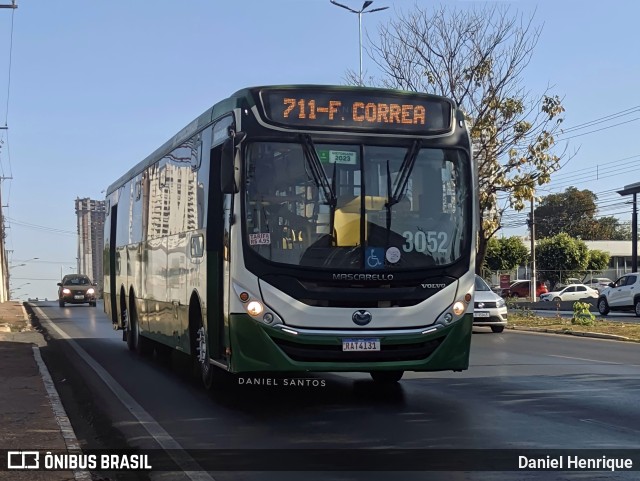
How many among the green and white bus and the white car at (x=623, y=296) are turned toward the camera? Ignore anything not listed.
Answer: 1

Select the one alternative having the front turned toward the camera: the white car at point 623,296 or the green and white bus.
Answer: the green and white bus

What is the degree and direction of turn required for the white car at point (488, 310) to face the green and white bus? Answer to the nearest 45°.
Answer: approximately 45° to its right

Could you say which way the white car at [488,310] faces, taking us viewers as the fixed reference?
facing the viewer and to the right of the viewer

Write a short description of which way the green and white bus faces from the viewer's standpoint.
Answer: facing the viewer

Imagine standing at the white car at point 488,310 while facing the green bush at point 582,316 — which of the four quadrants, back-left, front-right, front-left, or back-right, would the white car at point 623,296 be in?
front-left

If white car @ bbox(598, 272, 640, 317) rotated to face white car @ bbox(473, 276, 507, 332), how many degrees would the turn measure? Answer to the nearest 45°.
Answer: approximately 135° to its left

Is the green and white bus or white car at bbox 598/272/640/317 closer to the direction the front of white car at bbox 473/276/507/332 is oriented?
the green and white bus

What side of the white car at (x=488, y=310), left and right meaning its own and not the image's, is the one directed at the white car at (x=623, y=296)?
left
